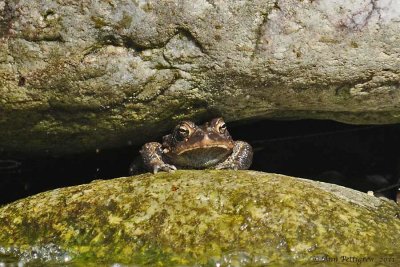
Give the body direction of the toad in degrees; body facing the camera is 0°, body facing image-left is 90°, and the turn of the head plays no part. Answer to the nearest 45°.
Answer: approximately 0°
